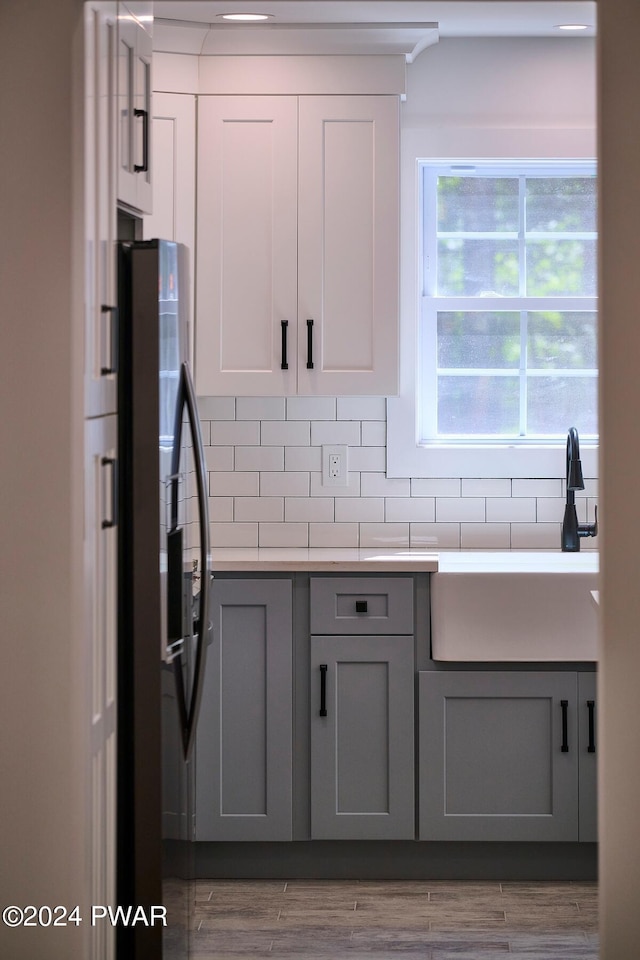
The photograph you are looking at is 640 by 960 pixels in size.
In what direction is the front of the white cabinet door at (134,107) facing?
to the viewer's right

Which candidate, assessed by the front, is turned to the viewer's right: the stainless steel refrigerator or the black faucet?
the stainless steel refrigerator

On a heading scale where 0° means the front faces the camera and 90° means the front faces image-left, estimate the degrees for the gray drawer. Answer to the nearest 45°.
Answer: approximately 0°

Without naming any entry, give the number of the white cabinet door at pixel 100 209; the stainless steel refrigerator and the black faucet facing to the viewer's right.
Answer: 2

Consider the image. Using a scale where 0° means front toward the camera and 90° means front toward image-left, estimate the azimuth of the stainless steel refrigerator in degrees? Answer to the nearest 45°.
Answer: approximately 270°

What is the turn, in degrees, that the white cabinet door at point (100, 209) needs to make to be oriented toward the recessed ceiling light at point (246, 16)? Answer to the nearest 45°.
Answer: approximately 90° to its left
